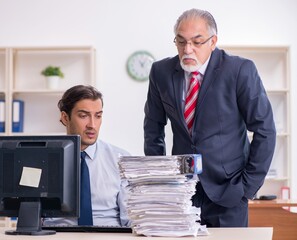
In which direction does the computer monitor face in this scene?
away from the camera

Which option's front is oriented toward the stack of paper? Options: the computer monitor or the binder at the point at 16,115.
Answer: the binder

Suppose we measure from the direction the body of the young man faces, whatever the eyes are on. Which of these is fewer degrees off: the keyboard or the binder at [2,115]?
the keyboard

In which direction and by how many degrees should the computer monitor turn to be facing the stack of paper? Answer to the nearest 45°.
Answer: approximately 135° to its right

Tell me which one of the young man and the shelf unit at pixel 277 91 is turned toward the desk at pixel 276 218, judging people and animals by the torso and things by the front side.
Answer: the shelf unit

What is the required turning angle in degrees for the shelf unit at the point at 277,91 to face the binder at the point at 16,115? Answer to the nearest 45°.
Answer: approximately 90° to its right

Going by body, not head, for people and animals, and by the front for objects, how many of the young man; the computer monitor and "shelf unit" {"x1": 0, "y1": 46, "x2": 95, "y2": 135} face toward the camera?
2

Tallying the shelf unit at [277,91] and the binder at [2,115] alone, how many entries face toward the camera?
2

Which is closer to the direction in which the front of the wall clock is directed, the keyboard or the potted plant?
the keyboard
